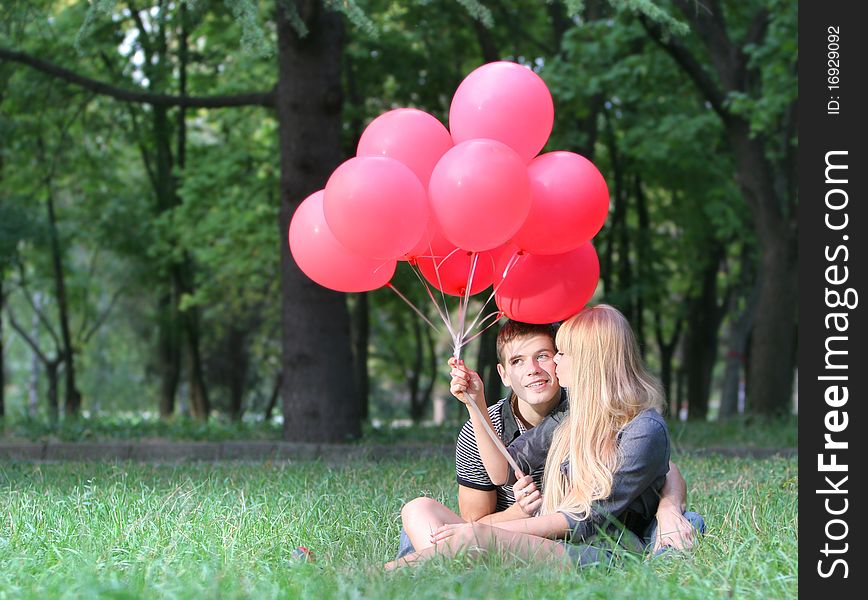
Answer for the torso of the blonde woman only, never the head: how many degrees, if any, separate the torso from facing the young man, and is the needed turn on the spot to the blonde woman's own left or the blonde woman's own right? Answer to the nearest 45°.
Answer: approximately 45° to the blonde woman's own right

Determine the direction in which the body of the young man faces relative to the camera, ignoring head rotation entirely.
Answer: toward the camera

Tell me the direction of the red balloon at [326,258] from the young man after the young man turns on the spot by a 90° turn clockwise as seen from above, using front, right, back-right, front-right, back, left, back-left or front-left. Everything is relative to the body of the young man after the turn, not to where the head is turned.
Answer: front

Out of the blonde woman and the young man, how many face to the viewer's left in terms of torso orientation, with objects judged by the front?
1

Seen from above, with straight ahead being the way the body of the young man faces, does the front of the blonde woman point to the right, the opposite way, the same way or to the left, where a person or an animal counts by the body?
to the right

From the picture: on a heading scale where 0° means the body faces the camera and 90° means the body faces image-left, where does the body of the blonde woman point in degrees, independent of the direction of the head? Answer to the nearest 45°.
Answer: approximately 90°

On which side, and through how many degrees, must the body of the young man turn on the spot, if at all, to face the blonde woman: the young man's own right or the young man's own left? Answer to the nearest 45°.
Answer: approximately 45° to the young man's own left
